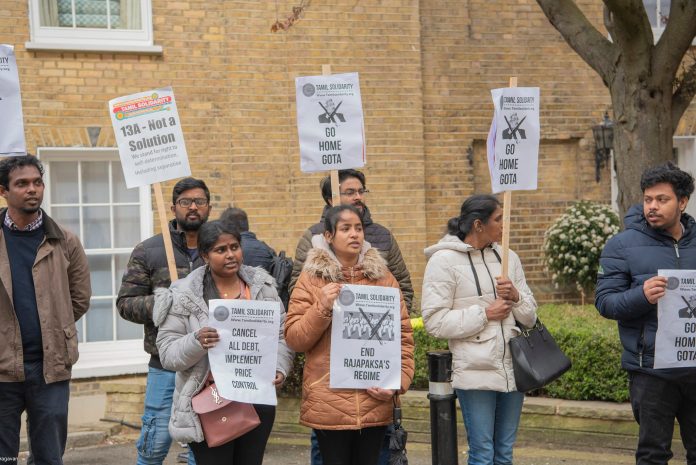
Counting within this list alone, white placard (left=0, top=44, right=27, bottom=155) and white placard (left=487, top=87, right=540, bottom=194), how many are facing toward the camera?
2

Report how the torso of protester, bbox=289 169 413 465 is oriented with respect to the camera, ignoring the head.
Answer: toward the camera

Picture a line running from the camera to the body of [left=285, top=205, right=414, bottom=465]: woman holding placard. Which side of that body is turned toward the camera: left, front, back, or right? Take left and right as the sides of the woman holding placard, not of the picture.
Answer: front

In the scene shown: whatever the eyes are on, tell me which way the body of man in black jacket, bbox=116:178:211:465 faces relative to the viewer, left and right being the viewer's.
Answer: facing the viewer and to the right of the viewer

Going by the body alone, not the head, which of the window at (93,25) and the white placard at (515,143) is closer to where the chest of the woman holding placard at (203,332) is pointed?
the white placard

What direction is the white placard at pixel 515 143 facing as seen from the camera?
toward the camera

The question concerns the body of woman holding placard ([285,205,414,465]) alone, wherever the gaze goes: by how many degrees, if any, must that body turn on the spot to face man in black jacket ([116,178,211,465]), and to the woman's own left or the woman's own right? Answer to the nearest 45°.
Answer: approximately 135° to the woman's own right

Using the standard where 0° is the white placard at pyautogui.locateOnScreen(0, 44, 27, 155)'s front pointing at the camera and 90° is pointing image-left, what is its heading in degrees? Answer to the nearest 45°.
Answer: approximately 0°

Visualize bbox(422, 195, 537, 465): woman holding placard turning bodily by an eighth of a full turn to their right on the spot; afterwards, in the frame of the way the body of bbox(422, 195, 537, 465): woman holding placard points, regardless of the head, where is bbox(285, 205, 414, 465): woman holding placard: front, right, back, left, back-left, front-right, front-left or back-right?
front-right

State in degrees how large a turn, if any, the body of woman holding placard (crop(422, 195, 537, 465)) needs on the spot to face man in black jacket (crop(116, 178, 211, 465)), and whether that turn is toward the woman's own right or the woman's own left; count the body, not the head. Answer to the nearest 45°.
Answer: approximately 135° to the woman's own right

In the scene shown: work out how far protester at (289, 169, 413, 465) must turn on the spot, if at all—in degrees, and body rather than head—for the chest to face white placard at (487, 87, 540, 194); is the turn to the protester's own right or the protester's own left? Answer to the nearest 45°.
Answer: approximately 90° to the protester's own left

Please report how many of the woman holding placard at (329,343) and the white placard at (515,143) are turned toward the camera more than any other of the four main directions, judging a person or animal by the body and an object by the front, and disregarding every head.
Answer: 2

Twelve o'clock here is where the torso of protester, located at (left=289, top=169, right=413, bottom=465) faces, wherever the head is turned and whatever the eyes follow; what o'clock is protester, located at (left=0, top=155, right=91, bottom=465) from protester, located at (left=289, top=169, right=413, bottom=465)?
protester, located at (left=0, top=155, right=91, bottom=465) is roughly at 2 o'clock from protester, located at (left=289, top=169, right=413, bottom=465).
